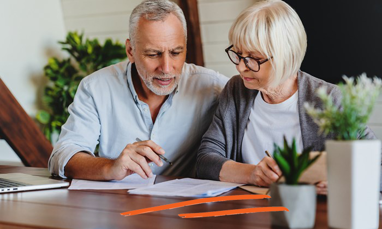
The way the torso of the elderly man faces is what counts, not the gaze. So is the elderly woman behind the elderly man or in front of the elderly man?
in front

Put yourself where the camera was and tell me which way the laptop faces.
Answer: facing away from the viewer and to the right of the viewer

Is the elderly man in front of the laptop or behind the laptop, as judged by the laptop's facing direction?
in front

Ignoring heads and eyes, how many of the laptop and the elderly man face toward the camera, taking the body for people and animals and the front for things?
1

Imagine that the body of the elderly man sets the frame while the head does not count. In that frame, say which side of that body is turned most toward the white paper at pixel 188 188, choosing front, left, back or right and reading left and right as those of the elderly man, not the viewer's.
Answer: front

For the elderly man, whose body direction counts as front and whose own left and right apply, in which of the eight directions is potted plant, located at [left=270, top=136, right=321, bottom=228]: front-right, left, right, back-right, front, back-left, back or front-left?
front

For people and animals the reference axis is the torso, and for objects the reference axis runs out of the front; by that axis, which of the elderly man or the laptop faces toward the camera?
the elderly man

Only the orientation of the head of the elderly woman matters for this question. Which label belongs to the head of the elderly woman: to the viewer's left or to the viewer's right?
to the viewer's left

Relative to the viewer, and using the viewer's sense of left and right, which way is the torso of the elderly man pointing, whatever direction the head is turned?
facing the viewer
